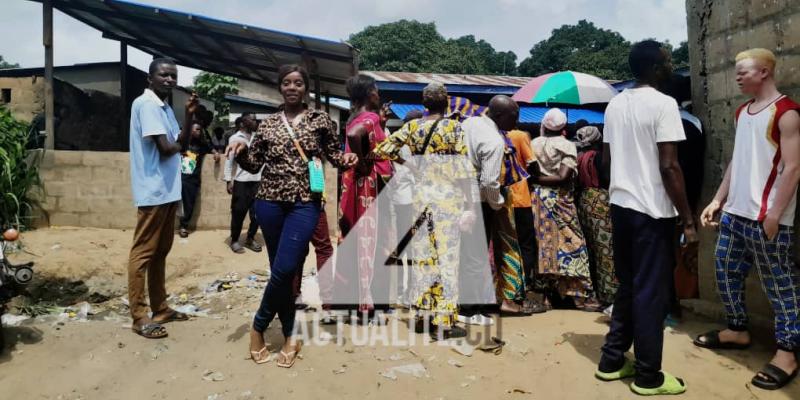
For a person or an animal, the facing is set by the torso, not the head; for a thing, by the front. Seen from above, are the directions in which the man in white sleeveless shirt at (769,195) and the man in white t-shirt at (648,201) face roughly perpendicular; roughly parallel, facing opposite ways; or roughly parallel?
roughly parallel, facing opposite ways

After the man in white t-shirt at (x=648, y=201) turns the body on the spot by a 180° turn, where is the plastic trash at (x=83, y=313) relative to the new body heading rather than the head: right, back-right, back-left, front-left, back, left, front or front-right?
front-right

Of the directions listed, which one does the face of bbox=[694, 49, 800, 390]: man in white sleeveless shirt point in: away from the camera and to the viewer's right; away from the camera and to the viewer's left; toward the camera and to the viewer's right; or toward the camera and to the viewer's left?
toward the camera and to the viewer's left

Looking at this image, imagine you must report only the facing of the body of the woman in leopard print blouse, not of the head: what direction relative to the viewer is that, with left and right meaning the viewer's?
facing the viewer

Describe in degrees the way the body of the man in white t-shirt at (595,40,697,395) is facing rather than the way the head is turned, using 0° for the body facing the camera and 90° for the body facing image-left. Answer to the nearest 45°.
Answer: approximately 225°

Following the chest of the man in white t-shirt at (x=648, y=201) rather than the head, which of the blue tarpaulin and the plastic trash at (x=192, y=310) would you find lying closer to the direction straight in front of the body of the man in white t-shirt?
the blue tarpaulin

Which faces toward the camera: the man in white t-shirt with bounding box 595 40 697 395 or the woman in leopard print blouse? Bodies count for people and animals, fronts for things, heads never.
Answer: the woman in leopard print blouse

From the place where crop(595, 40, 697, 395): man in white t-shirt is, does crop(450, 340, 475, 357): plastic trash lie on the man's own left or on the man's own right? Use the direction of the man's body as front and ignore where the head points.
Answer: on the man's own left

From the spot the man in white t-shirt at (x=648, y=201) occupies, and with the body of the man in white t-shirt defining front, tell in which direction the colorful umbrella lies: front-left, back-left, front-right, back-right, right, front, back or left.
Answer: front-left

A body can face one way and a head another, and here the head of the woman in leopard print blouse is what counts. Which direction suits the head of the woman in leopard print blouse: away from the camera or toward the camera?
toward the camera

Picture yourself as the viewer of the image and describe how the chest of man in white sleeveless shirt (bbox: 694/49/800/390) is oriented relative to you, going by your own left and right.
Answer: facing the viewer and to the left of the viewer

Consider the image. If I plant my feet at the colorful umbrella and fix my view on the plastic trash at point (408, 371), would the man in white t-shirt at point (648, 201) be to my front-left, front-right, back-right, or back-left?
front-left

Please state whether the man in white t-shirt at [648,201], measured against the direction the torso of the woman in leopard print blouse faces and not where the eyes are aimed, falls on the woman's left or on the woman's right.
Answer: on the woman's left

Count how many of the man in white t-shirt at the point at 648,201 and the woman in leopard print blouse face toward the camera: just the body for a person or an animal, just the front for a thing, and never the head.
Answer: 1

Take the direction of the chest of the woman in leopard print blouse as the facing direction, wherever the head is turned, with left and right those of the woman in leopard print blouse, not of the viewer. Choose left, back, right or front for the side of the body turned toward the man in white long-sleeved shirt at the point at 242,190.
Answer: back
